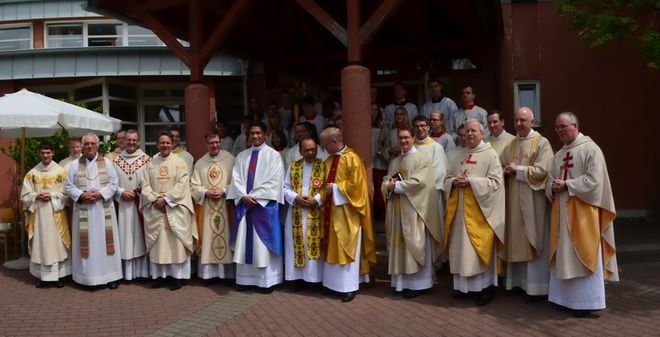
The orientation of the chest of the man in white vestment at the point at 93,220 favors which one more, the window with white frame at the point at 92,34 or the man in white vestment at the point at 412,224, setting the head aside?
the man in white vestment

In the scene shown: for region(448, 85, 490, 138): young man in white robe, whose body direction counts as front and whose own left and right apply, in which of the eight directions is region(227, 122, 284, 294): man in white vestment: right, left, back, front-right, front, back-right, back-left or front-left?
front-right

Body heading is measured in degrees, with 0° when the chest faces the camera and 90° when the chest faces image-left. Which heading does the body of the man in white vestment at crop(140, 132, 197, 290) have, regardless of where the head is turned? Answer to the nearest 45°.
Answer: approximately 0°

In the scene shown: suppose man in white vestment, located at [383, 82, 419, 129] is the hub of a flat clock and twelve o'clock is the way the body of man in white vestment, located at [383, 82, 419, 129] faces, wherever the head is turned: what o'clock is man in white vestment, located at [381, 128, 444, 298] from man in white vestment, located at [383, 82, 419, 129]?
man in white vestment, located at [381, 128, 444, 298] is roughly at 12 o'clock from man in white vestment, located at [383, 82, 419, 129].

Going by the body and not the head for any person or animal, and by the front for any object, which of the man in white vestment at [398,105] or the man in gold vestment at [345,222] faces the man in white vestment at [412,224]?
the man in white vestment at [398,105]

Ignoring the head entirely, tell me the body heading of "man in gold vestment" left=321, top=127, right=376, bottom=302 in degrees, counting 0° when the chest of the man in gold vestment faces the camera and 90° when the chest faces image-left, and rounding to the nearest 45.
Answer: approximately 45°

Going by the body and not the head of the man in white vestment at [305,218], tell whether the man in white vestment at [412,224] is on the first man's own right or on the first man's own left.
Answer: on the first man's own left

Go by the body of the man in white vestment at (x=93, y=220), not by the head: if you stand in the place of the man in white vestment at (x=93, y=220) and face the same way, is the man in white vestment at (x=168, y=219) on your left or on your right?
on your left

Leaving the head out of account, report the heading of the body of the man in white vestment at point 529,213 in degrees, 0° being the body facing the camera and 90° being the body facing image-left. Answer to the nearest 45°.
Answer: approximately 45°

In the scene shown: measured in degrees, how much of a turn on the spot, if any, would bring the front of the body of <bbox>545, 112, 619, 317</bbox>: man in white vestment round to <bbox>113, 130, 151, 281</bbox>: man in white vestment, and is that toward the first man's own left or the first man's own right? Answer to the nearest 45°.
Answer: approximately 45° to the first man's own right

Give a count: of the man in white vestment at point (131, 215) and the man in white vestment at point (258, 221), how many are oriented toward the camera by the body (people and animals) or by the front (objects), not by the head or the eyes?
2

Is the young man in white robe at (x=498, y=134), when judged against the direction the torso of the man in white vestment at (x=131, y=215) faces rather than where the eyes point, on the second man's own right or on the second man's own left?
on the second man's own left

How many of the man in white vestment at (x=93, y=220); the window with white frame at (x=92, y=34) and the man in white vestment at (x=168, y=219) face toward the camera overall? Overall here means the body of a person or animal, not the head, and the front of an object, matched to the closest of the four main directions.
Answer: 3

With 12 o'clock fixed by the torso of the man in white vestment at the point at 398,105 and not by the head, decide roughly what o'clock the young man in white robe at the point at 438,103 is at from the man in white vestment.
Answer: The young man in white robe is roughly at 9 o'clock from the man in white vestment.
